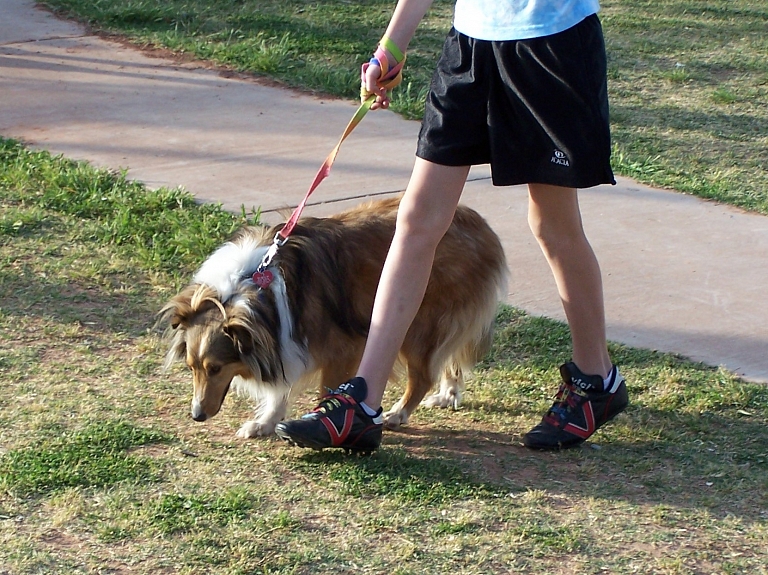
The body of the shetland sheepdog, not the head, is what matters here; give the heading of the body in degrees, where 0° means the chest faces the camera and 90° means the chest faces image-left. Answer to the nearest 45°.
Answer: approximately 45°
